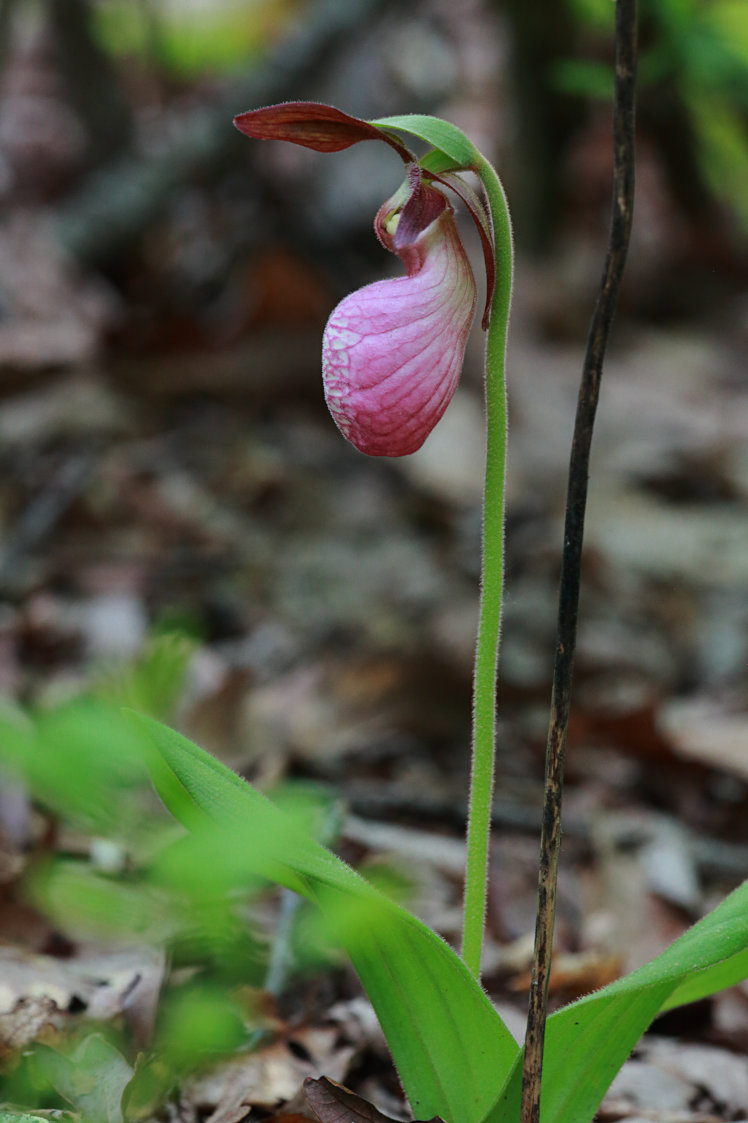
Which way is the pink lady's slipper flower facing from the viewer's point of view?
to the viewer's left
